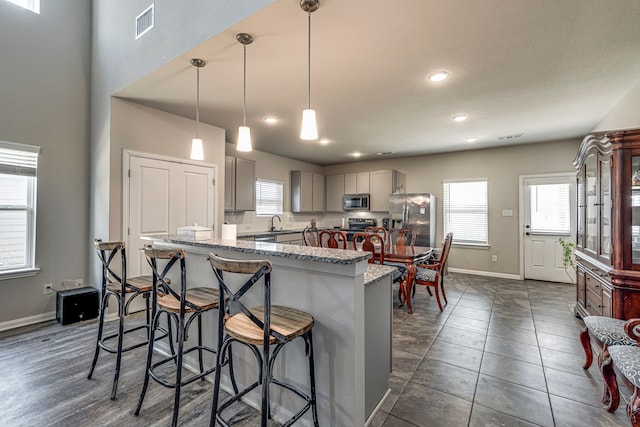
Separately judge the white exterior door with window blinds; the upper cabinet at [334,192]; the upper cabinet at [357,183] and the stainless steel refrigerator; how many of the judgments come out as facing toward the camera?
4

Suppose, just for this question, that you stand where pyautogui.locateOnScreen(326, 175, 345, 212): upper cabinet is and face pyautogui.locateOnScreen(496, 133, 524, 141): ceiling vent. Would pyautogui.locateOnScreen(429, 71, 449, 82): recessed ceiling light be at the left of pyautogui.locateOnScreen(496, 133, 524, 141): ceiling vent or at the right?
right

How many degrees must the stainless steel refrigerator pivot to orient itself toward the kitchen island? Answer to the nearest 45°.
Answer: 0° — it already faces it

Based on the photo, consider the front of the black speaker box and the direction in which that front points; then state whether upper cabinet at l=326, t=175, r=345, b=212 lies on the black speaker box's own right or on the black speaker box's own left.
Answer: on the black speaker box's own left

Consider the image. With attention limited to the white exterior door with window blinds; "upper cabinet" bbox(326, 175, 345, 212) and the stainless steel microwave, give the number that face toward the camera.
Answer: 3

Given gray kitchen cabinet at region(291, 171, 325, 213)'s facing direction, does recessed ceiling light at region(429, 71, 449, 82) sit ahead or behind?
ahead

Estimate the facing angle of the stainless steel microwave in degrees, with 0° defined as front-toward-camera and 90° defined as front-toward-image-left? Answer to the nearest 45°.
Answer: approximately 0°

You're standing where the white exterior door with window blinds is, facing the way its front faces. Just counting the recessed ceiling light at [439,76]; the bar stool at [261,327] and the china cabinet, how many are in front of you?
3

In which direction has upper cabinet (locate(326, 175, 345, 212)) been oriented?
toward the camera

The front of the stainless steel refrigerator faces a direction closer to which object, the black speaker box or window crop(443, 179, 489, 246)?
the black speaker box

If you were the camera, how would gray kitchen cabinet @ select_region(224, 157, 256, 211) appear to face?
facing the viewer and to the right of the viewer

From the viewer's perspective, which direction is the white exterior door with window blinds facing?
toward the camera

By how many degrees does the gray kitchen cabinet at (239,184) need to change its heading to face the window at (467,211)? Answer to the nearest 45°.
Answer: approximately 45° to its left

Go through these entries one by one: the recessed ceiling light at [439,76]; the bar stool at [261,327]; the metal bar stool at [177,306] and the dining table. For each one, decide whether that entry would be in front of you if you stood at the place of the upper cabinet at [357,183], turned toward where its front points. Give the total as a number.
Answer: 4

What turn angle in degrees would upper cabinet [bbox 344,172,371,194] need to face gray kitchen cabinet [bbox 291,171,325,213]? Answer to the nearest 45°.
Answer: approximately 90° to its right

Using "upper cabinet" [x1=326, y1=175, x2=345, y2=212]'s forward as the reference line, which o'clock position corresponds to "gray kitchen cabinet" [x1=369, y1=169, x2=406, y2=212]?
The gray kitchen cabinet is roughly at 10 o'clock from the upper cabinet.

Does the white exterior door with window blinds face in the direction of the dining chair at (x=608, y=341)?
yes

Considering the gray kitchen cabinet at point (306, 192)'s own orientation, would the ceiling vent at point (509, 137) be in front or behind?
in front

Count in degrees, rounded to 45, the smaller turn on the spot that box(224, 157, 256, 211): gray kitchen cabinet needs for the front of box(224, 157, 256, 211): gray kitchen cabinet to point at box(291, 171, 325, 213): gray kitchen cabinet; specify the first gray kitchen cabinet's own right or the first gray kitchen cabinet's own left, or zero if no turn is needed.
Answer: approximately 90° to the first gray kitchen cabinet's own left

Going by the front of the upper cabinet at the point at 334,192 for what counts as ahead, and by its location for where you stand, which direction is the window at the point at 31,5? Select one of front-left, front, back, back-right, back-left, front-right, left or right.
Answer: front-right
